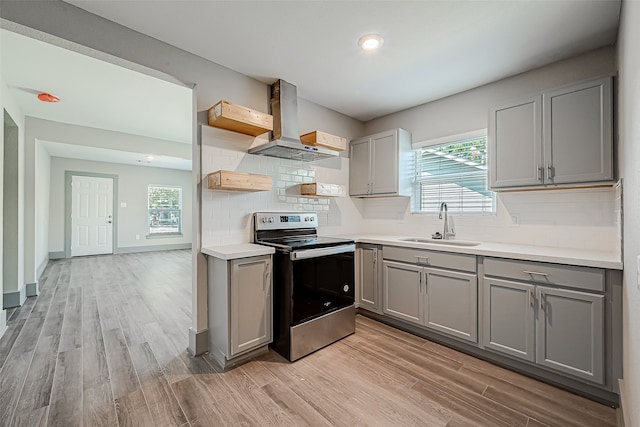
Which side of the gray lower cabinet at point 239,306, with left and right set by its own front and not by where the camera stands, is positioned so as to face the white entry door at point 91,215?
back

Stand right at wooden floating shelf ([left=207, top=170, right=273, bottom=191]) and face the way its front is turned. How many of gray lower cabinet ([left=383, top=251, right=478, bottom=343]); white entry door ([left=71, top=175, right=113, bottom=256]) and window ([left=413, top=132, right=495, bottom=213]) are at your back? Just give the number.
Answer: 1

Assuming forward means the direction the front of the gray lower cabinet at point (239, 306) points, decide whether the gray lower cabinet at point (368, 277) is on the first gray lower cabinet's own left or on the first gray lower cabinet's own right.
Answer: on the first gray lower cabinet's own left

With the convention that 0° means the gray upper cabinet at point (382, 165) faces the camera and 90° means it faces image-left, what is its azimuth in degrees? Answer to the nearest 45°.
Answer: approximately 45°

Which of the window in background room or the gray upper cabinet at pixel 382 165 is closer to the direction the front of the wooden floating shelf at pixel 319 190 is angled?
the gray upper cabinet

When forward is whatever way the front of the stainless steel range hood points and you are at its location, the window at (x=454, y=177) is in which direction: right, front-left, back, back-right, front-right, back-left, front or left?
front-left

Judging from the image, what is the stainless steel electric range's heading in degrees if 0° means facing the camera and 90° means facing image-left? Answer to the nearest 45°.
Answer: approximately 315°
